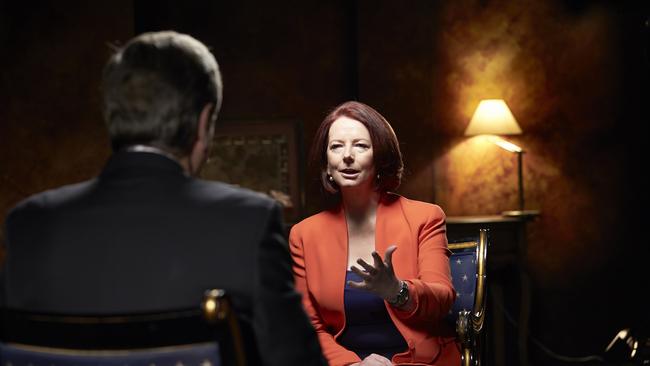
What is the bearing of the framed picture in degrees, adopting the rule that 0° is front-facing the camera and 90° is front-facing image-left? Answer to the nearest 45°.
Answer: approximately 0°

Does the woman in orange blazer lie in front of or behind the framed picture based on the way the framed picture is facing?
in front

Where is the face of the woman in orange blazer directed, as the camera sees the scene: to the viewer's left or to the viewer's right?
to the viewer's left

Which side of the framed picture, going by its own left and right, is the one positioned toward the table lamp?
left

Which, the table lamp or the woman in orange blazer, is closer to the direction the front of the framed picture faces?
the woman in orange blazer
